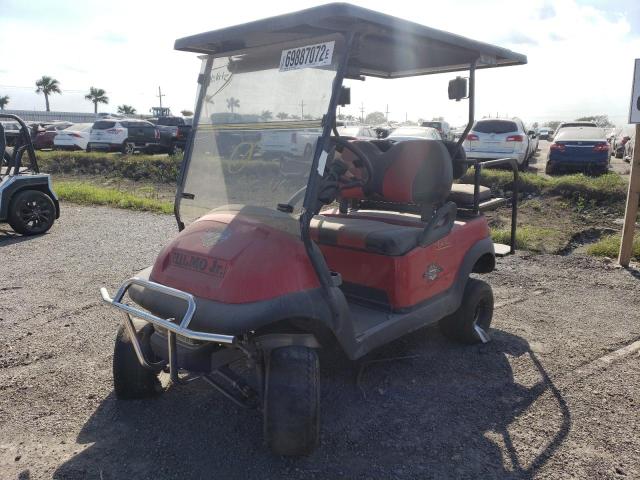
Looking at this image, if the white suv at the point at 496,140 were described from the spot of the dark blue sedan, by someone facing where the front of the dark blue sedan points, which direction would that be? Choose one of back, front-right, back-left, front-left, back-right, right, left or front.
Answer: left

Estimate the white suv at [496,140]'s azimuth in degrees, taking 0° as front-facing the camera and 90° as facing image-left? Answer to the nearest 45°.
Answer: approximately 180°

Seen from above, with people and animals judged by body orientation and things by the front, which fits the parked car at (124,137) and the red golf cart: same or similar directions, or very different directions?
very different directions

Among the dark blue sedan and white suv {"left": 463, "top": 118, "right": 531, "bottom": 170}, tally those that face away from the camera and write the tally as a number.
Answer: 2

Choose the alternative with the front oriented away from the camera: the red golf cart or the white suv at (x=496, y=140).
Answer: the white suv

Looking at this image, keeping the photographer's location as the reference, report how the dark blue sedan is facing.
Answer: facing away from the viewer

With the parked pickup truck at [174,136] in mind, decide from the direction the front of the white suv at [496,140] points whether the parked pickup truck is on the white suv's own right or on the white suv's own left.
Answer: on the white suv's own left

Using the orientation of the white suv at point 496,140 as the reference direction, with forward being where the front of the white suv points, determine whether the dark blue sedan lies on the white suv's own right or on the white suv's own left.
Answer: on the white suv's own right

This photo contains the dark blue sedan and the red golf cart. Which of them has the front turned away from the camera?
the dark blue sedan

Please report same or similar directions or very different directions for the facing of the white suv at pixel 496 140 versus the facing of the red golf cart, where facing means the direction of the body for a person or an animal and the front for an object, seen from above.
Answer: very different directions

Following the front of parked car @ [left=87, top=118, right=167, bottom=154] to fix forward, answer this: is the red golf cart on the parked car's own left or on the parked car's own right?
on the parked car's own right
